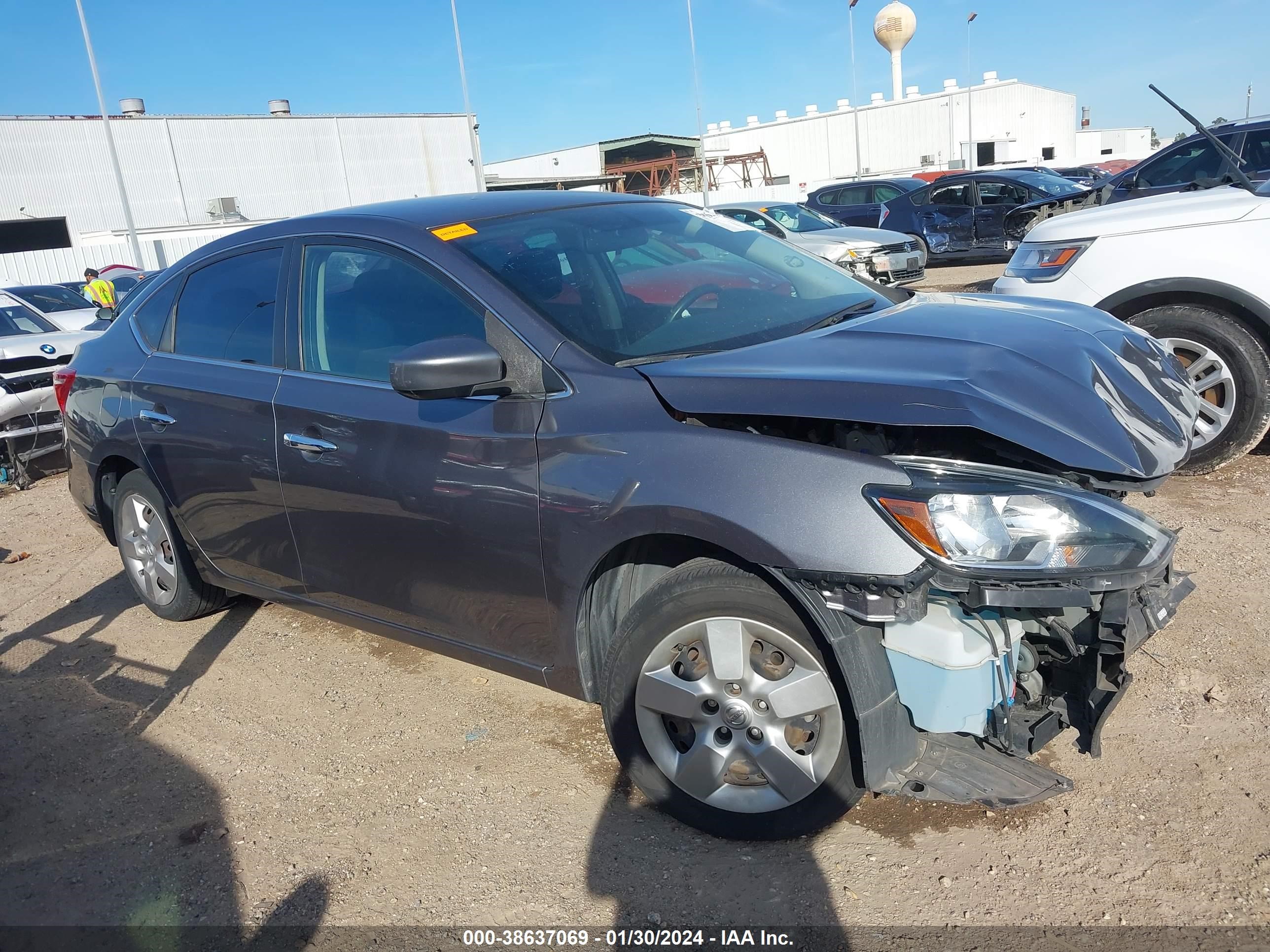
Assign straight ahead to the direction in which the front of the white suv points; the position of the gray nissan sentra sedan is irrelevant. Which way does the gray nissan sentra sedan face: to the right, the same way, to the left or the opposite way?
the opposite way

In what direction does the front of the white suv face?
to the viewer's left

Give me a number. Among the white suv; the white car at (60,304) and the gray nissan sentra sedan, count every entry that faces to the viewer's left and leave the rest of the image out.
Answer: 1

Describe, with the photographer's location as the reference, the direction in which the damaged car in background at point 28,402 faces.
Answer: facing the viewer and to the right of the viewer

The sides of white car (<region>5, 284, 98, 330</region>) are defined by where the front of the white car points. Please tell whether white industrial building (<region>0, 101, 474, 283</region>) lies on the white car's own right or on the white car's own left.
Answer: on the white car's own left

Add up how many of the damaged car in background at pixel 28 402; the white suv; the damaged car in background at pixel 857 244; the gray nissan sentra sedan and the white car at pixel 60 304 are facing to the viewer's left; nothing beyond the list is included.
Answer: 1

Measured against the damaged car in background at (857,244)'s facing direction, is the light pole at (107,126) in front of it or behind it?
behind

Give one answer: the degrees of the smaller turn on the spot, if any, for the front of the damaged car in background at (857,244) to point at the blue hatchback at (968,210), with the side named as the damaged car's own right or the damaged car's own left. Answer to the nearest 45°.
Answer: approximately 90° to the damaged car's own left

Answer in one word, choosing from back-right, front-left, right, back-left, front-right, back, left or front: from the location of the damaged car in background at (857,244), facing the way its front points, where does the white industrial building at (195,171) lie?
back

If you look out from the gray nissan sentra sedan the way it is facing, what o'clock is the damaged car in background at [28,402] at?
The damaged car in background is roughly at 6 o'clock from the gray nissan sentra sedan.

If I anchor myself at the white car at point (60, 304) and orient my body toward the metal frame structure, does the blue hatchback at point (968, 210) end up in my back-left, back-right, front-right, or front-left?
front-right

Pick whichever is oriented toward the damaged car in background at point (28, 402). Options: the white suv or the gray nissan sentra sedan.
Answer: the white suv

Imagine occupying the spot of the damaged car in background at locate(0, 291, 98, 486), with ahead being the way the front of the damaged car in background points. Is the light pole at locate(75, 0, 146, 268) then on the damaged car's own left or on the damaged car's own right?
on the damaged car's own left
